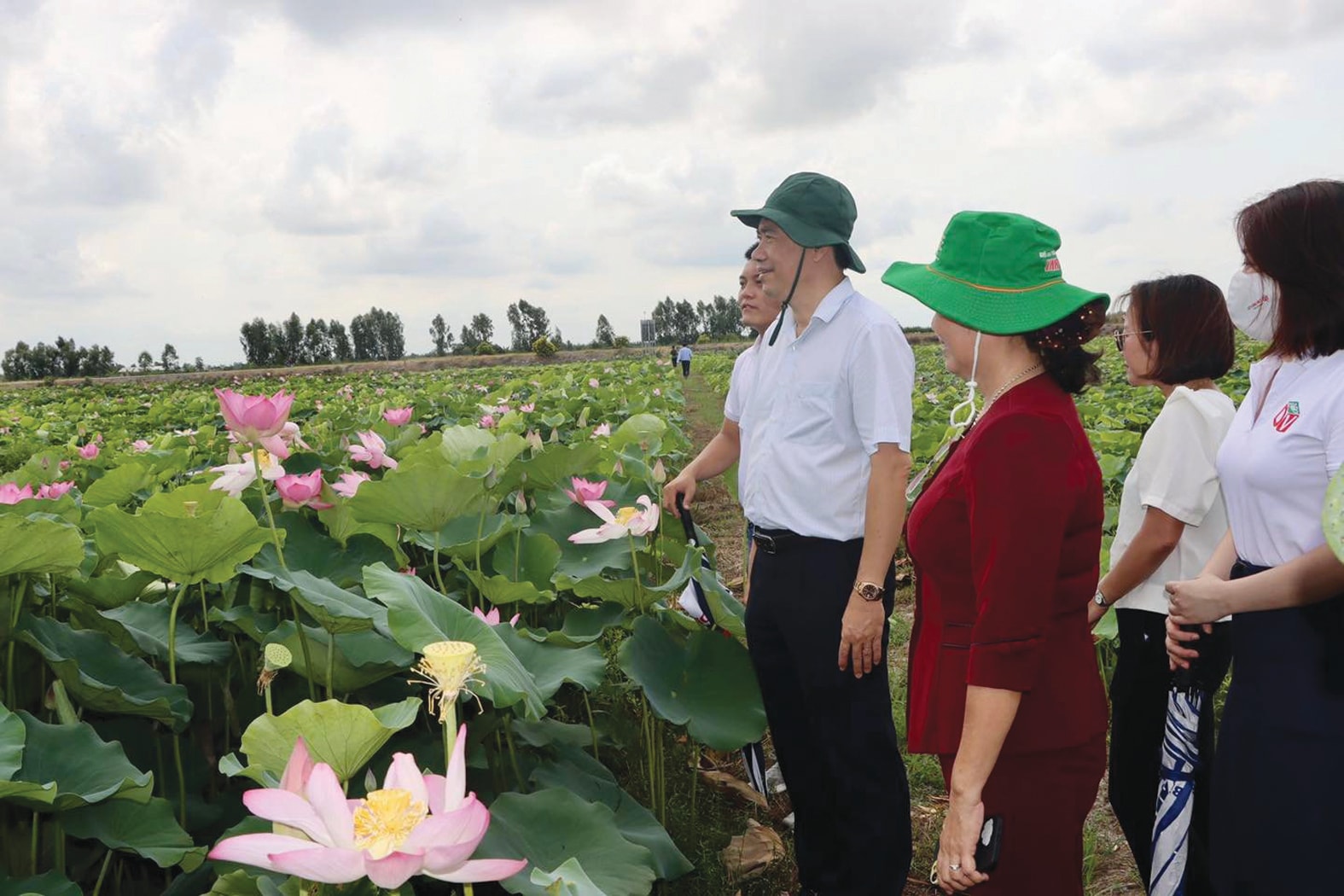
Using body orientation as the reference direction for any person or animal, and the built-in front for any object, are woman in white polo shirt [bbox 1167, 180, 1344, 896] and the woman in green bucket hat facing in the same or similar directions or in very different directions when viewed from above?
same or similar directions

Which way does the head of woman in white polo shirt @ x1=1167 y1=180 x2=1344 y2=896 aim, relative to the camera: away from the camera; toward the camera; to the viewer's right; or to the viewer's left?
to the viewer's left

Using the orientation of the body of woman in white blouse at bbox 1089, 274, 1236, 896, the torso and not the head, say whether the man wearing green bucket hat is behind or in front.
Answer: in front

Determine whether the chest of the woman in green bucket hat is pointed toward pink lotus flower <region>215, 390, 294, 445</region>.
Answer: yes

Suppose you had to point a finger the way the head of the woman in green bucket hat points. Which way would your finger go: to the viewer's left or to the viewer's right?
to the viewer's left

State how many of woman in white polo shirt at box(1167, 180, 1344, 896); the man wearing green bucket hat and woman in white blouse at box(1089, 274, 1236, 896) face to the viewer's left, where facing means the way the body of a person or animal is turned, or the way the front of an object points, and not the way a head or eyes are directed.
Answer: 3

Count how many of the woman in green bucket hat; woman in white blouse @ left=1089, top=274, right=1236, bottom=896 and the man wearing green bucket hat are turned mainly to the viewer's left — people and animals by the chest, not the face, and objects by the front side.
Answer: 3

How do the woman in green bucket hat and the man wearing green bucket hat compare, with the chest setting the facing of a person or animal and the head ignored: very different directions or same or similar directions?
same or similar directions

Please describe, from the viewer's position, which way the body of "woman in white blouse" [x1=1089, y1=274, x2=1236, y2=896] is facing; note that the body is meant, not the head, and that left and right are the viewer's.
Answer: facing to the left of the viewer

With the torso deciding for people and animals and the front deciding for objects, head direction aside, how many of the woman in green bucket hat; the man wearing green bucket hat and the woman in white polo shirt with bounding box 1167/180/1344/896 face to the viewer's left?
3

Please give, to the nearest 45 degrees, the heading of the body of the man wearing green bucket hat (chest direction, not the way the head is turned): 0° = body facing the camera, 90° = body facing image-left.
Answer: approximately 90°

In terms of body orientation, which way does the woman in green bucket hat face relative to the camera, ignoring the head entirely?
to the viewer's left

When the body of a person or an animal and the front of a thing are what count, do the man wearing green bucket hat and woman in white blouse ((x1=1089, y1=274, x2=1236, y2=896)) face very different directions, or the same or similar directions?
same or similar directions

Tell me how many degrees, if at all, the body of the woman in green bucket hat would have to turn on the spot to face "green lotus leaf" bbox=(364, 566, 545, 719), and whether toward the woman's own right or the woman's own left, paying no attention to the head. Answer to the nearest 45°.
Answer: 0° — they already face it
